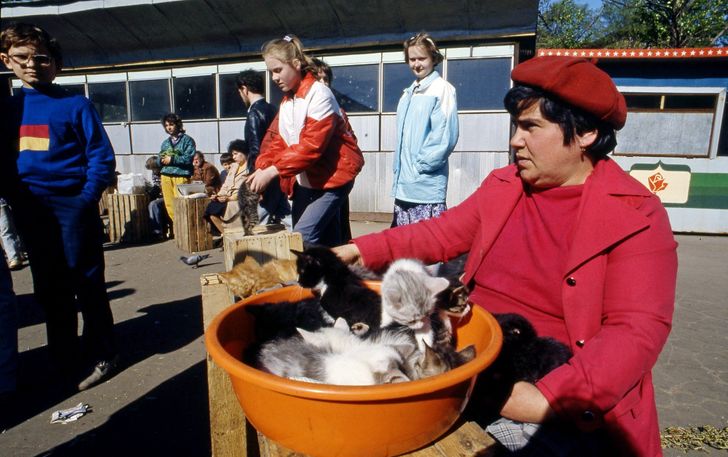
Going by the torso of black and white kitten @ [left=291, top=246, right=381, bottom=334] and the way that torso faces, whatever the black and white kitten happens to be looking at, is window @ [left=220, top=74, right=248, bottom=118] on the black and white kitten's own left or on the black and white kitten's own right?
on the black and white kitten's own right

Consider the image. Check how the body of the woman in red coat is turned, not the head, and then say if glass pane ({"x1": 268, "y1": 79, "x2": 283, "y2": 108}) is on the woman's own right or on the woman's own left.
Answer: on the woman's own right

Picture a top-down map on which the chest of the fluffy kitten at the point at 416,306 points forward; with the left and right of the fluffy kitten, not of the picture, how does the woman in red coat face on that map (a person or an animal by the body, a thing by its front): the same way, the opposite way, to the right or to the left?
to the right

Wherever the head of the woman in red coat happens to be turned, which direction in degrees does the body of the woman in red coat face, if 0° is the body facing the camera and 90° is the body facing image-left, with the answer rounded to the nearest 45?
approximately 45°

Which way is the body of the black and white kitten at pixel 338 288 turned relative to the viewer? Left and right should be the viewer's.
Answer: facing to the left of the viewer

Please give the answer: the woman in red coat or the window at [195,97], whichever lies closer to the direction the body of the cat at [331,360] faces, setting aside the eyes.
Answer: the woman in red coat

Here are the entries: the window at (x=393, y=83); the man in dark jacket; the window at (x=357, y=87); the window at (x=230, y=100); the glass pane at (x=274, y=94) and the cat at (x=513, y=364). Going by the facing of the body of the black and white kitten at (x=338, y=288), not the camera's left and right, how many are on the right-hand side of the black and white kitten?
5

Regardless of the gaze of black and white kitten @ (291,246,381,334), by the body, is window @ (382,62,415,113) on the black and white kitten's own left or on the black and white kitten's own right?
on the black and white kitten's own right

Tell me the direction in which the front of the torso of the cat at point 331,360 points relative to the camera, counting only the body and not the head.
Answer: to the viewer's right

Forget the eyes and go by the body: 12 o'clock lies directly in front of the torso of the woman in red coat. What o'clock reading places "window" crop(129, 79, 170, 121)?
The window is roughly at 3 o'clock from the woman in red coat.
